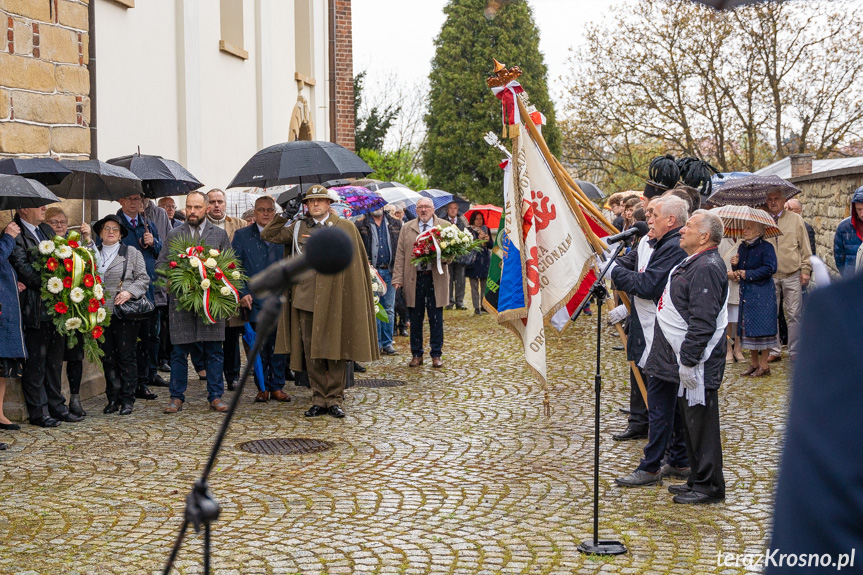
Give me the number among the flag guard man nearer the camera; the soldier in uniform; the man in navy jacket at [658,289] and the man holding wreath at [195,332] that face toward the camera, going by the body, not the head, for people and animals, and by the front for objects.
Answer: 2

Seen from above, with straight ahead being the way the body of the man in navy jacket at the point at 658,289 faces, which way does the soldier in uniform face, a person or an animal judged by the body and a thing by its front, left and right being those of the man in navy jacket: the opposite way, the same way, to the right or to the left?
to the left

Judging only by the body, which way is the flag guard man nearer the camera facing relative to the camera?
to the viewer's left

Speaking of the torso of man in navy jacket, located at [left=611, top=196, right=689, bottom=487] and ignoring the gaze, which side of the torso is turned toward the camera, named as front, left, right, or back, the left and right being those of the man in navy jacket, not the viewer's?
left

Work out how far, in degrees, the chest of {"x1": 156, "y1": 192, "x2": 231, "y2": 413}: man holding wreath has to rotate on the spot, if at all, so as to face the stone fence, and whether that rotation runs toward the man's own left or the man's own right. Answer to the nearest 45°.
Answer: approximately 90° to the man's own left

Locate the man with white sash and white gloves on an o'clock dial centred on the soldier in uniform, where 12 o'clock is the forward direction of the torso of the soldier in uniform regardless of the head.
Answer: The man with white sash and white gloves is roughly at 11 o'clock from the soldier in uniform.
